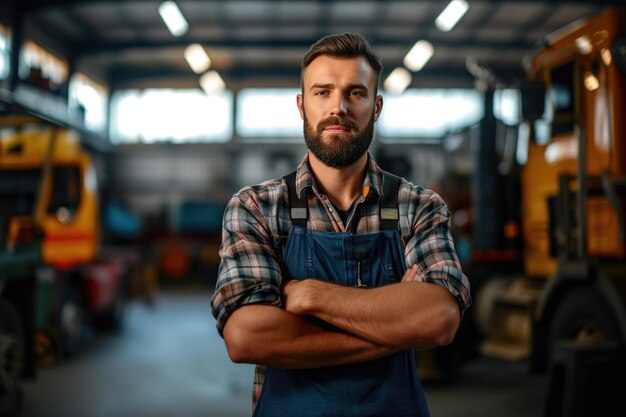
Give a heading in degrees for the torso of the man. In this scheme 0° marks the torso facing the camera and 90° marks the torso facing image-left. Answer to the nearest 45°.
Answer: approximately 0°

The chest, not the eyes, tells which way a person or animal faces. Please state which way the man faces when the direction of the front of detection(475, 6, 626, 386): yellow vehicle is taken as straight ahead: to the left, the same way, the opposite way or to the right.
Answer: to the left

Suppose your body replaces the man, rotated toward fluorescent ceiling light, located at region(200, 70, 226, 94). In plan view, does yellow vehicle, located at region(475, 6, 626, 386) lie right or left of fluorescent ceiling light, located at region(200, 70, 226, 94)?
right

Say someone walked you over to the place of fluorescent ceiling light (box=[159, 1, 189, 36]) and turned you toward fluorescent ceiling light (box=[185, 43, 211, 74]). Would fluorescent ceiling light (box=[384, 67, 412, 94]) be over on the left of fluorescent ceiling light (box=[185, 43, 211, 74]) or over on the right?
right

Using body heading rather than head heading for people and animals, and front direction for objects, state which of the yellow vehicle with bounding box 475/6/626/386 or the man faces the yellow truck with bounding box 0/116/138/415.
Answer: the yellow vehicle

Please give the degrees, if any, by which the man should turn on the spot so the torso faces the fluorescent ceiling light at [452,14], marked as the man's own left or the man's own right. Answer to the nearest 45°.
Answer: approximately 180°

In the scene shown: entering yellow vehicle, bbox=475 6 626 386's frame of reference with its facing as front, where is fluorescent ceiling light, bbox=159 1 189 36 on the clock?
The fluorescent ceiling light is roughly at 1 o'clock from the yellow vehicle.

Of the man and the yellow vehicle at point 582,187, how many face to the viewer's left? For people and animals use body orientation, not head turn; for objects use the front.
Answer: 1

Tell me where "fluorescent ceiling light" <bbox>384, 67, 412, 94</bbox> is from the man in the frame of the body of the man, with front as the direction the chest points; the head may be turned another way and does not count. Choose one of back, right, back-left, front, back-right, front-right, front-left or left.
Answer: back

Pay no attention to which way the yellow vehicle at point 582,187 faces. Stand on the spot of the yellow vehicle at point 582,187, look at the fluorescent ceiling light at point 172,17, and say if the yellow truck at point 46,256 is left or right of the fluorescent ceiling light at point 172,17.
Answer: left

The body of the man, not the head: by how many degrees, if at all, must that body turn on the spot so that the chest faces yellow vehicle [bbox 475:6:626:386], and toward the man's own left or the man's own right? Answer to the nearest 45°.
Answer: approximately 135° to the man's own left

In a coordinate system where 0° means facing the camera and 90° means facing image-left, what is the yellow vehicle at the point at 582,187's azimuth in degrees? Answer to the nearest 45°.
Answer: approximately 90°
